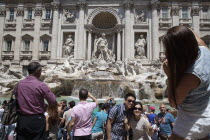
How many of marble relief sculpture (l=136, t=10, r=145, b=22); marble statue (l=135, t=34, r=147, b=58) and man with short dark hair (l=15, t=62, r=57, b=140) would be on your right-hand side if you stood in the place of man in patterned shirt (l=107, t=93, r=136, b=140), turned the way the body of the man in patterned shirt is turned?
1

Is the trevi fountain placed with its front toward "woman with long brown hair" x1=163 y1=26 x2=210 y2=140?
yes

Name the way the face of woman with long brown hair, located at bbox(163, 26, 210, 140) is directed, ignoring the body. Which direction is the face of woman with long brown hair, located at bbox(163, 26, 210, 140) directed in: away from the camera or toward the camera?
away from the camera

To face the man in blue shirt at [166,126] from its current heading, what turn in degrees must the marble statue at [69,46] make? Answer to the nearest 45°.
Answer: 0° — it already faces them

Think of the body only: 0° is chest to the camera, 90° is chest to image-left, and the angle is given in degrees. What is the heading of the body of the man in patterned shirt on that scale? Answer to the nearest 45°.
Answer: approximately 315°

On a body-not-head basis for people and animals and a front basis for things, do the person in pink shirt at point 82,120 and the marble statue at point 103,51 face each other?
yes

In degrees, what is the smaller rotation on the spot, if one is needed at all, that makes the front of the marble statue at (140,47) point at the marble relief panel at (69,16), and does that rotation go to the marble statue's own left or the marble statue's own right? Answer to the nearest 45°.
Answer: approximately 90° to the marble statue's own right

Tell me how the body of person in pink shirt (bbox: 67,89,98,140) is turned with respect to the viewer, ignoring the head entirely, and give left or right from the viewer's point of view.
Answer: facing away from the viewer

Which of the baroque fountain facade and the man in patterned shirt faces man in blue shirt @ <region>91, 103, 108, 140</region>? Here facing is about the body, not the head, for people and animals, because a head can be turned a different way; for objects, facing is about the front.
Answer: the baroque fountain facade

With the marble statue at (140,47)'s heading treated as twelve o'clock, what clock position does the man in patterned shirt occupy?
The man in patterned shirt is roughly at 12 o'clock from the marble statue.

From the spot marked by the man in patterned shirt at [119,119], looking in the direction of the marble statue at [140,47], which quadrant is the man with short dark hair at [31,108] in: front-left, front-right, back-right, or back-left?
back-left

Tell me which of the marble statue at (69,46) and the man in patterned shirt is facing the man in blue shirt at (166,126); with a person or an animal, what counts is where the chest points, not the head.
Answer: the marble statue
